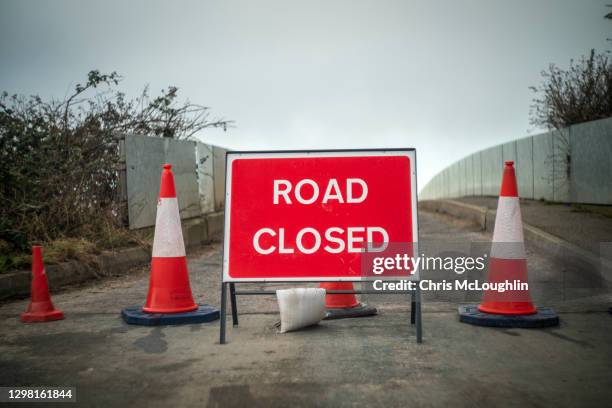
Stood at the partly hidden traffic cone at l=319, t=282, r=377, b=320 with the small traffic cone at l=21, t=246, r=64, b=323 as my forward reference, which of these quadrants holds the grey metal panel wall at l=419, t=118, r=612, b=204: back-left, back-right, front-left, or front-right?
back-right

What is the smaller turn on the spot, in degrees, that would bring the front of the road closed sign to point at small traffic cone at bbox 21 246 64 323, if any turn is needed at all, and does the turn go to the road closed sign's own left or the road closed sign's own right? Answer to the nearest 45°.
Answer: approximately 90° to the road closed sign's own right

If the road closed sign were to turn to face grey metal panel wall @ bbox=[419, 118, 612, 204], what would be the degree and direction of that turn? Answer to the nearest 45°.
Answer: approximately 135° to its left

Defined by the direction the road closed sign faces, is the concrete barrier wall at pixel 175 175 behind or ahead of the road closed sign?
behind

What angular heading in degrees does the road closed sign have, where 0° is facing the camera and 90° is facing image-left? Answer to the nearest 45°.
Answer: approximately 0°

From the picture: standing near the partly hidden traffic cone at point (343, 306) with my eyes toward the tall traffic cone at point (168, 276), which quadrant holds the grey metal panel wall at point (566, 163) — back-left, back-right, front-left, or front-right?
back-right
